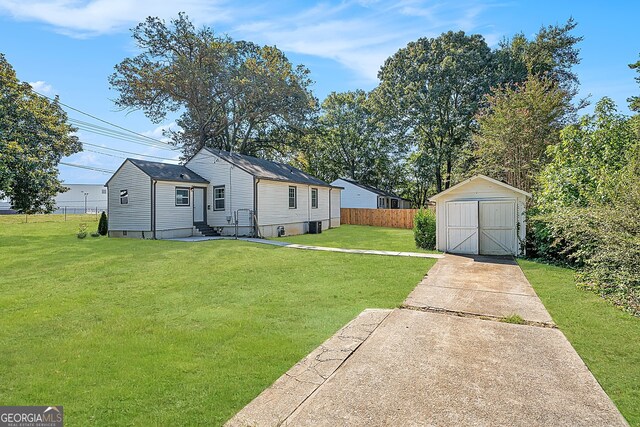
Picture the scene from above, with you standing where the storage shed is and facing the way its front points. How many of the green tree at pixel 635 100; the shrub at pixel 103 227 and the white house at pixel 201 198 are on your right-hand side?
2

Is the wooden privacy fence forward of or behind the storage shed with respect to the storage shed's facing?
behind

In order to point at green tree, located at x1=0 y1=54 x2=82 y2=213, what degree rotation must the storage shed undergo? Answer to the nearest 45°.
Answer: approximately 90° to its right

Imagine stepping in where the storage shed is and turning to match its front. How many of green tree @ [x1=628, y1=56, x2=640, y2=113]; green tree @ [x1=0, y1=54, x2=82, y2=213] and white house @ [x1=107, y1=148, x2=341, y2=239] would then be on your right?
2

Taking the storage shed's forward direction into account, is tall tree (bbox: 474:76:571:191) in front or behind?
behind

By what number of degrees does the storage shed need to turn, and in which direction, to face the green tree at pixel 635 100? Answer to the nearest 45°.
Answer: approximately 135° to its left

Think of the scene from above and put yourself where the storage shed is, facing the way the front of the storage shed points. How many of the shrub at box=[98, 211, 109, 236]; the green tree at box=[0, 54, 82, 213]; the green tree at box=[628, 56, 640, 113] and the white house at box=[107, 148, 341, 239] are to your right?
3

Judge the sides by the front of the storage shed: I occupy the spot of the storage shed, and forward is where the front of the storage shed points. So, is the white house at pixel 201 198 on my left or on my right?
on my right

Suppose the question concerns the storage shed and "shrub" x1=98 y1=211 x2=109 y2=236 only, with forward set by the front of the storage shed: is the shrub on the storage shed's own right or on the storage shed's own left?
on the storage shed's own right

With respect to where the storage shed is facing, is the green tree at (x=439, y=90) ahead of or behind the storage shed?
behind

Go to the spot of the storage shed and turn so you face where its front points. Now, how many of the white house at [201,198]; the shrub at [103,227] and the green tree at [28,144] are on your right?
3

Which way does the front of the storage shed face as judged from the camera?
facing the viewer

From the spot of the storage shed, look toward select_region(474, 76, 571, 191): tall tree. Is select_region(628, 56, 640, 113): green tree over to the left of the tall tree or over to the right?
right
